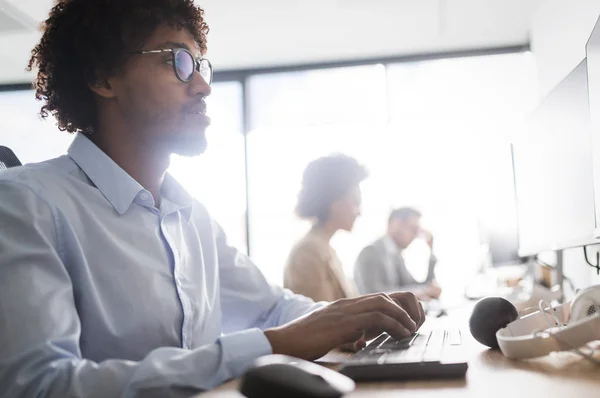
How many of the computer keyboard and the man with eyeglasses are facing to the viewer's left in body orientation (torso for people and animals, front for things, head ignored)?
1

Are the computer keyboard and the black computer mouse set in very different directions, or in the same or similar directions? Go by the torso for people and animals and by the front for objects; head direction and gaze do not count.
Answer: very different directions

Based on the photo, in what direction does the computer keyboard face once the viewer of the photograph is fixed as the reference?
facing to the left of the viewer

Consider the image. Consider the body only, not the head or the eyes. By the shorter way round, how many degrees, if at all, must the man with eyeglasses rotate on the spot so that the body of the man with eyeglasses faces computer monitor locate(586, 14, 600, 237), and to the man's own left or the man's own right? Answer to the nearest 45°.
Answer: approximately 45° to the man's own left

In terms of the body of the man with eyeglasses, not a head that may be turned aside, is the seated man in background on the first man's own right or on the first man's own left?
on the first man's own left

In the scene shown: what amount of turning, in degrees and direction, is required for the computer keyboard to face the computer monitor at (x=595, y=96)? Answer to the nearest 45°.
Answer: approximately 135° to its right

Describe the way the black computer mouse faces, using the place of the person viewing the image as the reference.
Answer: facing to the right of the viewer

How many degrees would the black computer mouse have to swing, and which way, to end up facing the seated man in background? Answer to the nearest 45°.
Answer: approximately 90° to its left

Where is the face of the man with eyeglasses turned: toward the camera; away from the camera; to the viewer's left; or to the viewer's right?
to the viewer's right

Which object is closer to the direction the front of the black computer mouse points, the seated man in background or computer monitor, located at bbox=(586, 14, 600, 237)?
the computer monitor

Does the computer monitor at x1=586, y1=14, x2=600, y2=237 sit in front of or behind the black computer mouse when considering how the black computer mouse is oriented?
in front
